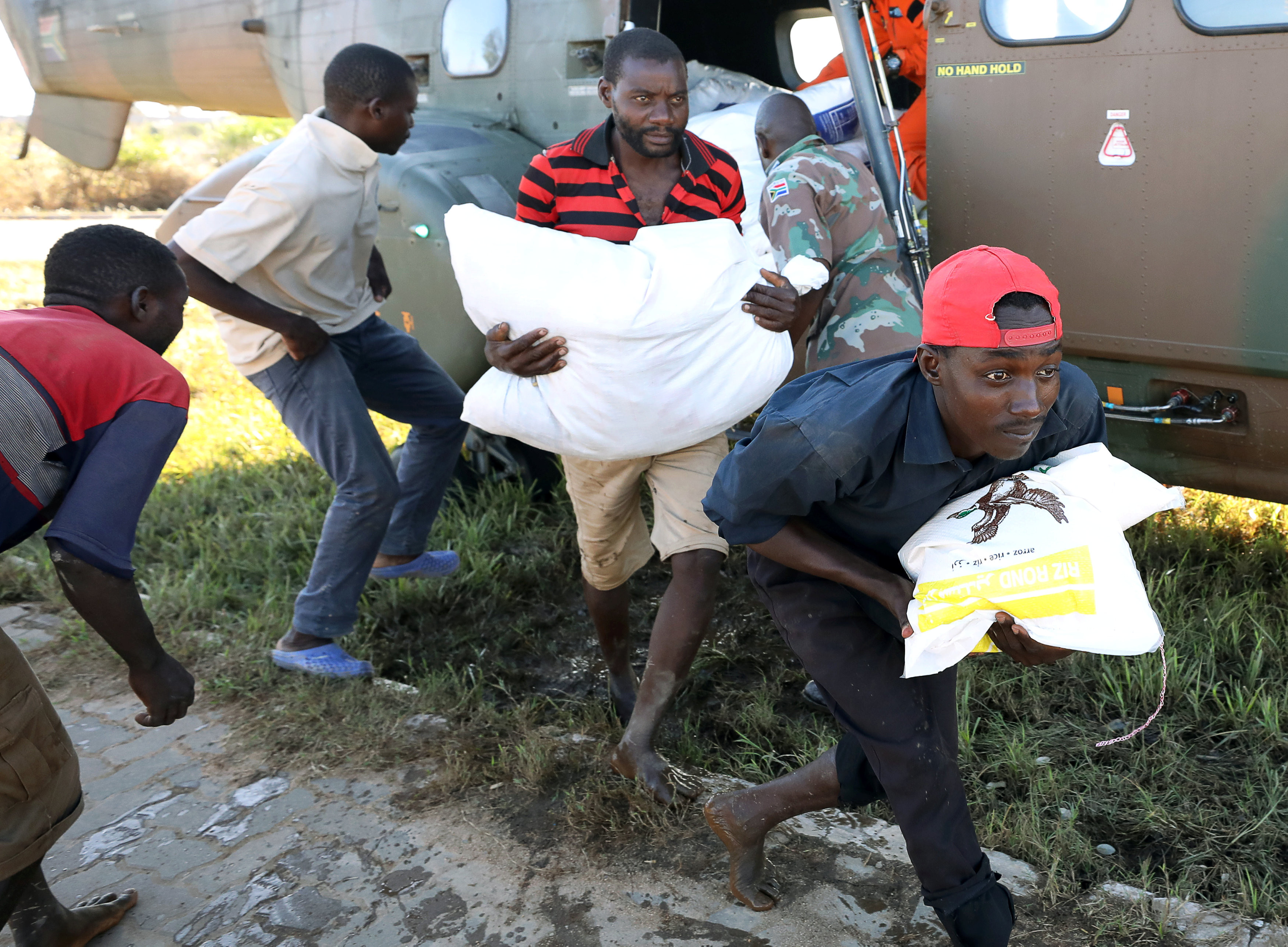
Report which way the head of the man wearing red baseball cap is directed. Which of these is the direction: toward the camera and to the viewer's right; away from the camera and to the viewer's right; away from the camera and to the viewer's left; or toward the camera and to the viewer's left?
toward the camera and to the viewer's right

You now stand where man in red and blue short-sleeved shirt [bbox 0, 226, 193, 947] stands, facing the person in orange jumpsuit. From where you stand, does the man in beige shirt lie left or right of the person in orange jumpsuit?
left

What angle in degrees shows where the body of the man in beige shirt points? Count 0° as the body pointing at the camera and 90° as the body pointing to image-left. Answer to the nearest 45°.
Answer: approximately 270°

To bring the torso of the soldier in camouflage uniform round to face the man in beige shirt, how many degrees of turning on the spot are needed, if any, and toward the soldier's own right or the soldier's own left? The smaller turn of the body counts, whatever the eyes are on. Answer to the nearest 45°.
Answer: approximately 45° to the soldier's own left

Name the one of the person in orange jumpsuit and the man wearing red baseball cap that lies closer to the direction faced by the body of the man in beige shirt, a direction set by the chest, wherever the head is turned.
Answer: the person in orange jumpsuit

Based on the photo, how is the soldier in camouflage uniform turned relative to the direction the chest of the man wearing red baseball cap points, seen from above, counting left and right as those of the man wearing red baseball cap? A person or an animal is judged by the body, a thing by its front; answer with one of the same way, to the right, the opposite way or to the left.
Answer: the opposite way

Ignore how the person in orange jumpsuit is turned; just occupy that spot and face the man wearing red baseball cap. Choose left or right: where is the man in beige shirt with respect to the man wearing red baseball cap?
right

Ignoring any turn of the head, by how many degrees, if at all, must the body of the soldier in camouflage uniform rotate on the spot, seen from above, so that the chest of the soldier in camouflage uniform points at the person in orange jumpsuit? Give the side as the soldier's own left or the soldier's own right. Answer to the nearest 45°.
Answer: approximately 45° to the soldier's own right

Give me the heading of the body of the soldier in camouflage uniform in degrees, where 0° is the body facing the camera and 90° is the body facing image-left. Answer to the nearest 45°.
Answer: approximately 135°

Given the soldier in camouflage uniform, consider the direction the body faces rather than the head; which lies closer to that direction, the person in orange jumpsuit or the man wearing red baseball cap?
the person in orange jumpsuit

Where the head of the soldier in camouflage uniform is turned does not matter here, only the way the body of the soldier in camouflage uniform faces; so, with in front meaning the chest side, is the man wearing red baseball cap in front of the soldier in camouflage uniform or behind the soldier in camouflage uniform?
behind

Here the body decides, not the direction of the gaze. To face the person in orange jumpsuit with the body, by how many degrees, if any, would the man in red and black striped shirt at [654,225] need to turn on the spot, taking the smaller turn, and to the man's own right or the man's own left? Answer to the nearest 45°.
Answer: approximately 135° to the man's own left

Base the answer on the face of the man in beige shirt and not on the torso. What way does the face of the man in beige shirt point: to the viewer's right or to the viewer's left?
to the viewer's right
